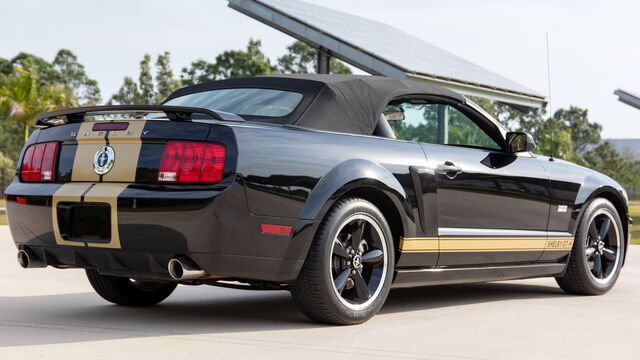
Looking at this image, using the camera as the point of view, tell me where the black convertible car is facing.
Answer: facing away from the viewer and to the right of the viewer

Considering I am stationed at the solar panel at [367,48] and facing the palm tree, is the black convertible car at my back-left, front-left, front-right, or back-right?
back-left

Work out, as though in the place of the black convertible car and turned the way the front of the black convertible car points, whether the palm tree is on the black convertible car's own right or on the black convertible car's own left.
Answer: on the black convertible car's own left

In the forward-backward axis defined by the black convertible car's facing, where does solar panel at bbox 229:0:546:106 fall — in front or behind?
in front
